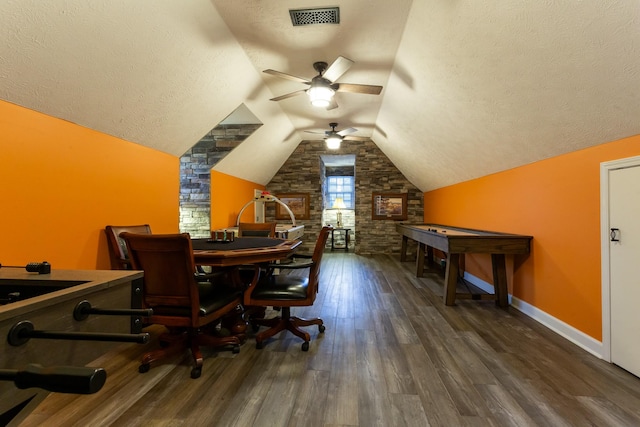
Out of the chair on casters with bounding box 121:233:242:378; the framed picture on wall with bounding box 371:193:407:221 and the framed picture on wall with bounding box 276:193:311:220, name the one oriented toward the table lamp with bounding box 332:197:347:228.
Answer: the chair on casters

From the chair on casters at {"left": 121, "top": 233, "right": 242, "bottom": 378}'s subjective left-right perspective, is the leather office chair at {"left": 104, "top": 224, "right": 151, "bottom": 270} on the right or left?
on its left

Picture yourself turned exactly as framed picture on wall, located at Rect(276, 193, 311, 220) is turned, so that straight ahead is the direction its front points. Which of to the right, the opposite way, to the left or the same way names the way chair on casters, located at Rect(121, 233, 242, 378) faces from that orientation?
the opposite way

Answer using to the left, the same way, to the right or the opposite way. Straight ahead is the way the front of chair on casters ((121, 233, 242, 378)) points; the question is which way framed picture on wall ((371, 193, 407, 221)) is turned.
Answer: the opposite way

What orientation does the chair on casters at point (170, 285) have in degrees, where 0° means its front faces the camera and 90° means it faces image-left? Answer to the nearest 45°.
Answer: approximately 225°

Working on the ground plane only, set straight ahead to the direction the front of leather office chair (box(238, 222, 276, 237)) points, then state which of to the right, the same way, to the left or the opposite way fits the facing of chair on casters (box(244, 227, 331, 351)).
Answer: to the right

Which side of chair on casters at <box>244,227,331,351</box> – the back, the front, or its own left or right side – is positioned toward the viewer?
left

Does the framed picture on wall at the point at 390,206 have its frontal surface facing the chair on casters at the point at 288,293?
yes

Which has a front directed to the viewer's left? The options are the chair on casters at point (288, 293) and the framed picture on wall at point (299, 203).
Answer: the chair on casters

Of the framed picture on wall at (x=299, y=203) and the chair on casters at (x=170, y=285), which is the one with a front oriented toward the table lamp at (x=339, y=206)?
the chair on casters

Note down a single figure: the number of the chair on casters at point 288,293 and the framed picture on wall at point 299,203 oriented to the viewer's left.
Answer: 1
